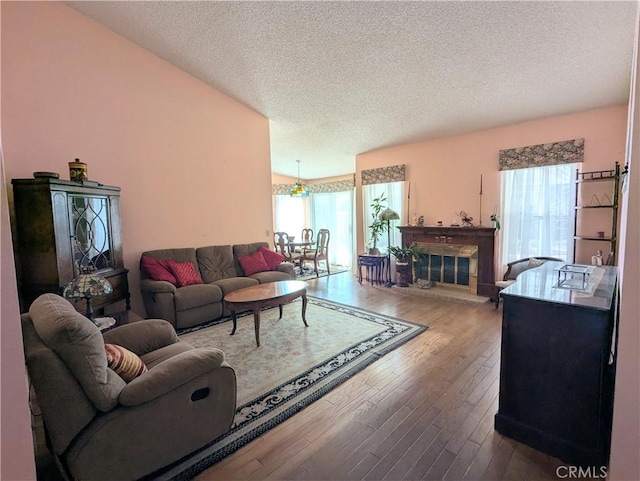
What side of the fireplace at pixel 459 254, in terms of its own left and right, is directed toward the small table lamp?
front

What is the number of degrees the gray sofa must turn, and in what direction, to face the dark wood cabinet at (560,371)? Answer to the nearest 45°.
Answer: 0° — it already faces it

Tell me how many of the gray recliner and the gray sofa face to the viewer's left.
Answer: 0

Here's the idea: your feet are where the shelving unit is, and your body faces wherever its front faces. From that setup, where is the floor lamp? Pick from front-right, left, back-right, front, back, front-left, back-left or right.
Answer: front-right

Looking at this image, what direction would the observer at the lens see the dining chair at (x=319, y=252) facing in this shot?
facing away from the viewer and to the left of the viewer

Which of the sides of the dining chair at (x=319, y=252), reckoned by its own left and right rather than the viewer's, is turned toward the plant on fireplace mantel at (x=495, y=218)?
back

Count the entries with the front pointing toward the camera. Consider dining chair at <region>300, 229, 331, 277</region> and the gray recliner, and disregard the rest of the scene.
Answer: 0

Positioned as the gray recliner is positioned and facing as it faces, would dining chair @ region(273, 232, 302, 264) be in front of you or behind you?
in front

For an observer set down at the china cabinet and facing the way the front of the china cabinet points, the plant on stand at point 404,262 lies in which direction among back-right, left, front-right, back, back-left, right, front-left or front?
front-left

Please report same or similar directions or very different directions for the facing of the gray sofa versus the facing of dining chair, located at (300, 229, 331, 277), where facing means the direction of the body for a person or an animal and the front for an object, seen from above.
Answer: very different directions

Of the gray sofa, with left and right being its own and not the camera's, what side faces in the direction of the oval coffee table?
front

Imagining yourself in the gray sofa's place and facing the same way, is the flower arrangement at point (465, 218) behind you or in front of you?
in front

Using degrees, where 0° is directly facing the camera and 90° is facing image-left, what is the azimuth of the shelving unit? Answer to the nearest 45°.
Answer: approximately 45°

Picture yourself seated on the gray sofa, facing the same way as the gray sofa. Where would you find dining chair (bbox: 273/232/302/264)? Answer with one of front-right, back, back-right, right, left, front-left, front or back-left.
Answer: left

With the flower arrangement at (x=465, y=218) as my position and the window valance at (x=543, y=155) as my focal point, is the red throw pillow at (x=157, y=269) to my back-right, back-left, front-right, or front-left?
back-right
